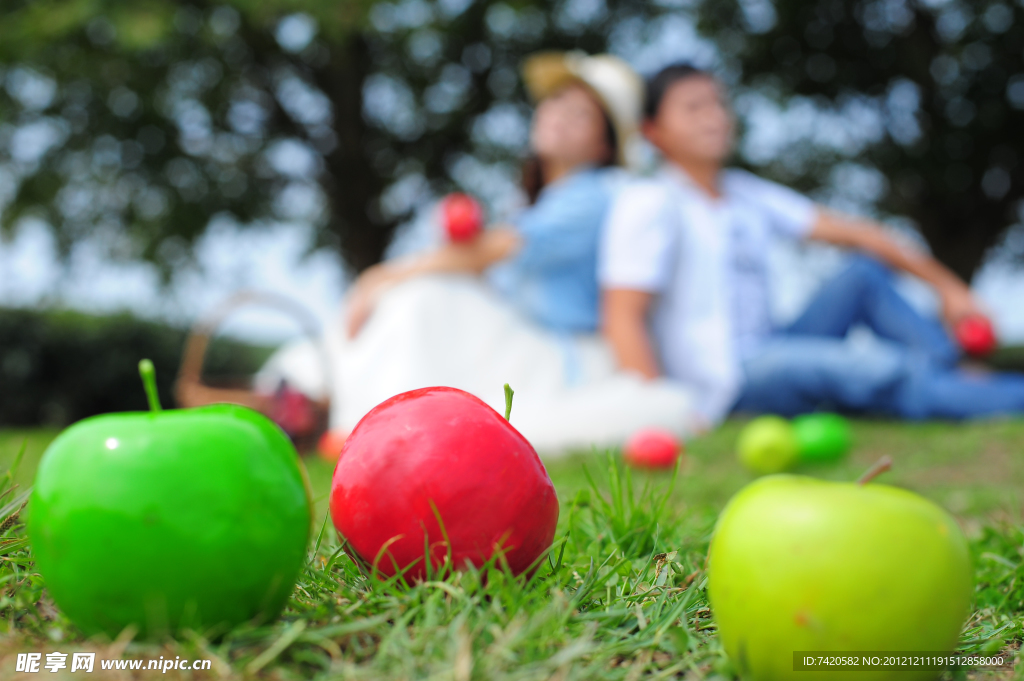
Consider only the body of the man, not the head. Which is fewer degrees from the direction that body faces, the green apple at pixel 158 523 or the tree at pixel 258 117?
the green apple

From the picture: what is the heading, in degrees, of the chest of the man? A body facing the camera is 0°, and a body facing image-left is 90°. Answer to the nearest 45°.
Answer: approximately 315°

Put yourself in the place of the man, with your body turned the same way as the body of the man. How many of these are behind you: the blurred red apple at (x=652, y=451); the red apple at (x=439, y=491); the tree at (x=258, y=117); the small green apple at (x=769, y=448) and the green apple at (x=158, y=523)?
1

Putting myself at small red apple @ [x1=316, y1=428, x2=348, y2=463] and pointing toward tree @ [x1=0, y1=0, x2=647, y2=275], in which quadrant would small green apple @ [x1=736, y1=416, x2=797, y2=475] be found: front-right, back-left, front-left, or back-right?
back-right

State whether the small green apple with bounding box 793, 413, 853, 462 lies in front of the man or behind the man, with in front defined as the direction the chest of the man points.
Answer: in front

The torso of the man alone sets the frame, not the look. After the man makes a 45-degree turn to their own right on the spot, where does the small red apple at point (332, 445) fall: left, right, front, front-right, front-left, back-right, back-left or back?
front-right

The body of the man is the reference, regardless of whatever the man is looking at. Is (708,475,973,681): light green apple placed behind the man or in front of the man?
in front

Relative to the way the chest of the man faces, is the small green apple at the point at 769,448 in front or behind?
in front
